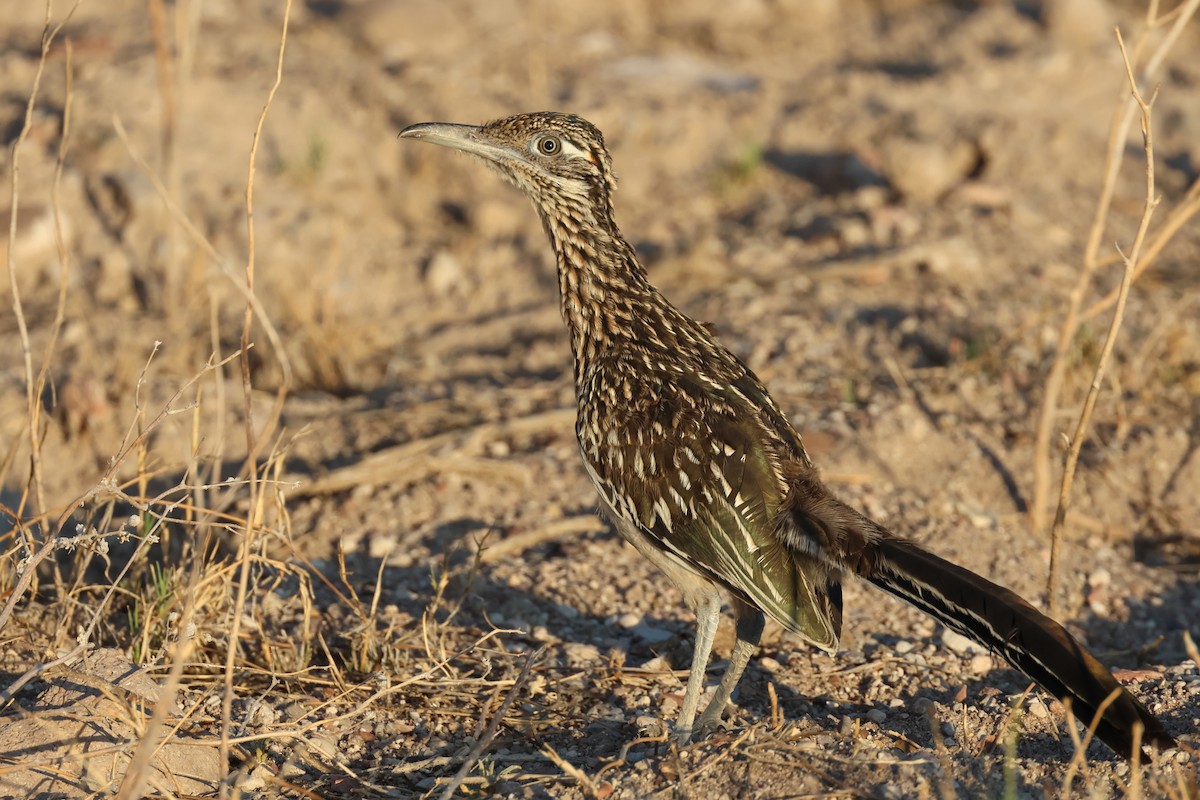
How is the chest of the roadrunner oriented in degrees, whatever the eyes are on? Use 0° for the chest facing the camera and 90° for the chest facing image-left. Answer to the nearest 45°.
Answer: approximately 90°

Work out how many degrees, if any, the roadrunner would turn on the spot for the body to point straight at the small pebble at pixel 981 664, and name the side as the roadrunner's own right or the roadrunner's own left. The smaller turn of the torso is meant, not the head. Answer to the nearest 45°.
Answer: approximately 135° to the roadrunner's own right

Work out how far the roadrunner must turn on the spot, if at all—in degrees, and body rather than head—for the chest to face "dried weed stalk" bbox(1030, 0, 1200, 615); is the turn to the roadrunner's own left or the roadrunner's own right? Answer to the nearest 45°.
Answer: approximately 135° to the roadrunner's own right
